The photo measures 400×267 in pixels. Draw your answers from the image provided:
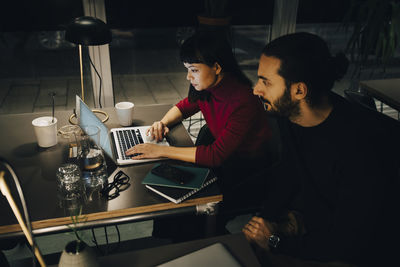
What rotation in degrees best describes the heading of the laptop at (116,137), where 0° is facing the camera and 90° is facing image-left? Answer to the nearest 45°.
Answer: approximately 270°

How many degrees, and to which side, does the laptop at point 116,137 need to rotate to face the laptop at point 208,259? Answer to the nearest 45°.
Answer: approximately 90° to its right

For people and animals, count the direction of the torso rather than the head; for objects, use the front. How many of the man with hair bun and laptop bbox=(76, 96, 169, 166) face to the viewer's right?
1

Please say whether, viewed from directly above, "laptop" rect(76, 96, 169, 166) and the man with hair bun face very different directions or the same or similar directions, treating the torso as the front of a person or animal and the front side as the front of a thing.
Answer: very different directions

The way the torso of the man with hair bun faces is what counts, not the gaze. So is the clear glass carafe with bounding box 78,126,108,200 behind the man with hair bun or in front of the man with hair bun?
in front

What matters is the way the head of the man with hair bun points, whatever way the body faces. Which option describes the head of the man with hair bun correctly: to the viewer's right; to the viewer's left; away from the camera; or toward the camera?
to the viewer's left

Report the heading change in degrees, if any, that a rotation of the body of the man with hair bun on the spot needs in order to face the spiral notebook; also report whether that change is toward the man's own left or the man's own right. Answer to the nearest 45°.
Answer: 0° — they already face it

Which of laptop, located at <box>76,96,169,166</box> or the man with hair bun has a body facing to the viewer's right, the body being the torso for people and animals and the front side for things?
the laptop

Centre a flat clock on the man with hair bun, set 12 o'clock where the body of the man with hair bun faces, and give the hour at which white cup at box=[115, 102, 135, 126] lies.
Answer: The white cup is roughly at 2 o'clock from the man with hair bun.

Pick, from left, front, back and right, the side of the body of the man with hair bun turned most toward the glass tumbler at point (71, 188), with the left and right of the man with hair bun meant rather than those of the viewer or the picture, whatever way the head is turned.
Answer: front

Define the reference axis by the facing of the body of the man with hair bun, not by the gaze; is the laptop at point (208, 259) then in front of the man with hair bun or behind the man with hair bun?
in front

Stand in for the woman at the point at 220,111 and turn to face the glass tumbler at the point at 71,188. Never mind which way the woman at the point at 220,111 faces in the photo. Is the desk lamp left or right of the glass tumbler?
right
